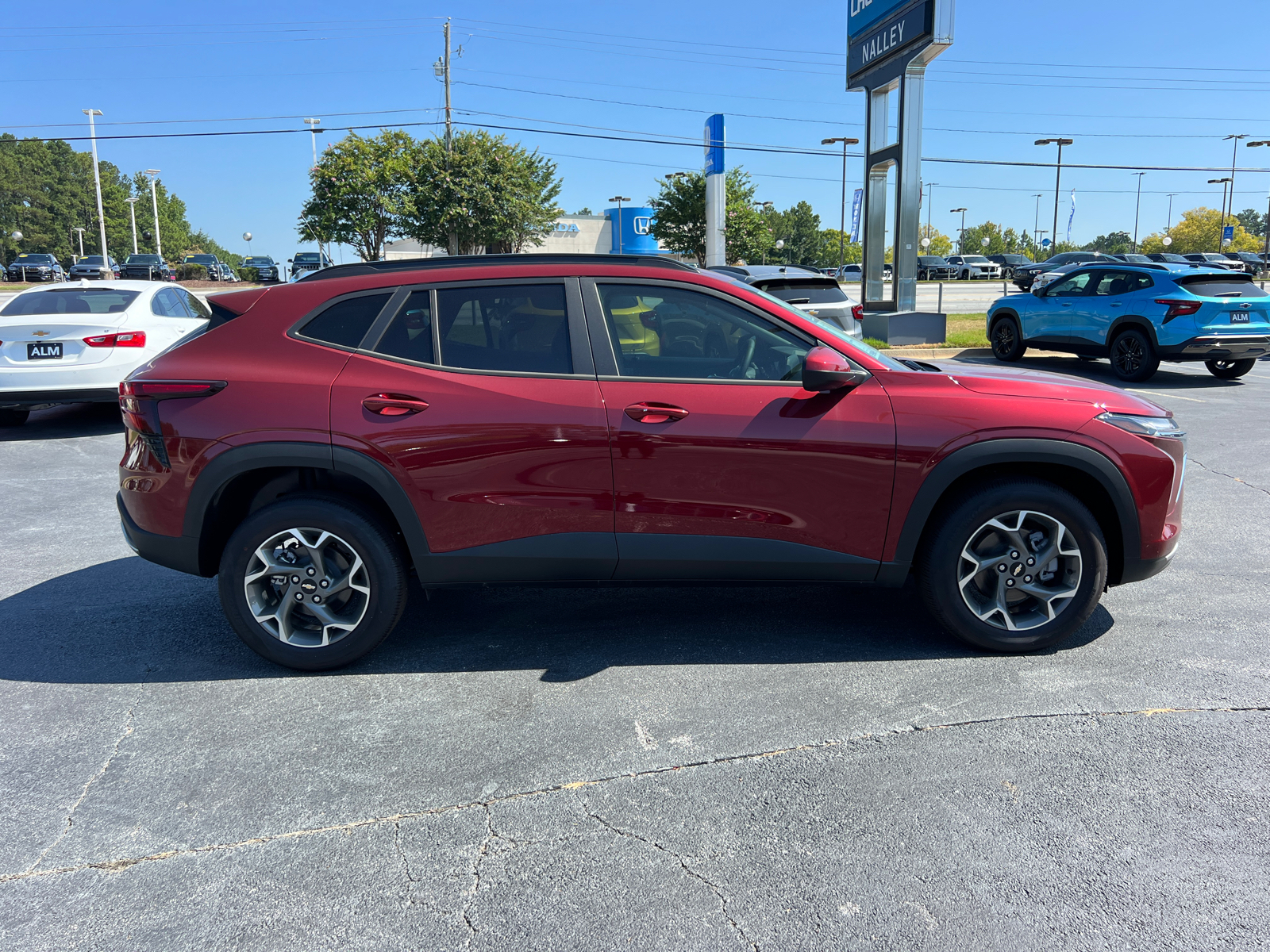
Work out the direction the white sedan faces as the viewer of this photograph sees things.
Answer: facing away from the viewer and to the right of the viewer

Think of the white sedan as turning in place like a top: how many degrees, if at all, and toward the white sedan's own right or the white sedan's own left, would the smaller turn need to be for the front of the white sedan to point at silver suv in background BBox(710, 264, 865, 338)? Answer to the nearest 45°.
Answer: approximately 45° to the white sedan's own right

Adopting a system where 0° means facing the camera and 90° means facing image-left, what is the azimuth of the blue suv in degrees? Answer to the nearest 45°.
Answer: approximately 135°

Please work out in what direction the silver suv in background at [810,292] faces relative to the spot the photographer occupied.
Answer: facing away from the viewer and to the left of the viewer

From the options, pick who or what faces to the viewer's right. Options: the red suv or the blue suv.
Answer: the red suv

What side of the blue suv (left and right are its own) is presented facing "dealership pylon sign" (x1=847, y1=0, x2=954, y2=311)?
front

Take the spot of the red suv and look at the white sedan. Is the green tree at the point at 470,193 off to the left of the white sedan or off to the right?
right

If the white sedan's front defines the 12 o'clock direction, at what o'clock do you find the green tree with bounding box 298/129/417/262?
The green tree is roughly at 11 o'clock from the white sedan.

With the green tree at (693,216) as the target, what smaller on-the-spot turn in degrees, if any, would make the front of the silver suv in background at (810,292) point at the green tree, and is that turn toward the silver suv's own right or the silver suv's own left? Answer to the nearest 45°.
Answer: approximately 45° to the silver suv's own right

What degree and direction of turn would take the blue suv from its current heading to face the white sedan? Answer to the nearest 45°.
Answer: approximately 90° to its left

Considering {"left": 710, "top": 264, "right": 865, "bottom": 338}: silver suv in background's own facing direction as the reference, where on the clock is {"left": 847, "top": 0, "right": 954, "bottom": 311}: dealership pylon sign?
The dealership pylon sign is roughly at 2 o'clock from the silver suv in background.

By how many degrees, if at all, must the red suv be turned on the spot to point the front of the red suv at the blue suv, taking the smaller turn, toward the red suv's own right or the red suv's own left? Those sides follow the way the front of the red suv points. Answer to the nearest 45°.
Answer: approximately 45° to the red suv's own left

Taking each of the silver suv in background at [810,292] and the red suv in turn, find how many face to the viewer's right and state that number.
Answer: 1

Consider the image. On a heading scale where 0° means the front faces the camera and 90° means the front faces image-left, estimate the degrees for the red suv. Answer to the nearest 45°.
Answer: approximately 270°
